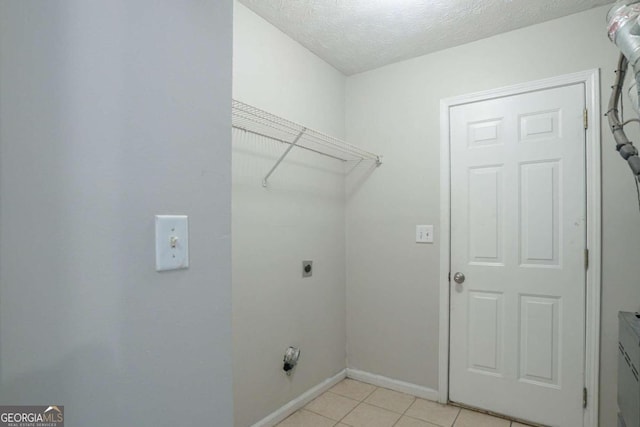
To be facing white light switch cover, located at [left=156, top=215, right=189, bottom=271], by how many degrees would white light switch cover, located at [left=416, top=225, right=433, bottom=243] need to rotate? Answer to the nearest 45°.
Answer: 0° — it already faces it

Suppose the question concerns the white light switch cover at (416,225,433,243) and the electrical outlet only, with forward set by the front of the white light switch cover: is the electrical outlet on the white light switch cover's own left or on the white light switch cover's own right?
on the white light switch cover's own right

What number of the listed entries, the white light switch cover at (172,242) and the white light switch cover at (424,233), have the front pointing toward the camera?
2

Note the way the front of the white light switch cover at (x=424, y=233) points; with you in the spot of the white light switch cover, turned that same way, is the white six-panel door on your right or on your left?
on your left

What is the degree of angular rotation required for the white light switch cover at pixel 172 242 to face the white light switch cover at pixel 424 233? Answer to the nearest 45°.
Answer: approximately 135° to its left

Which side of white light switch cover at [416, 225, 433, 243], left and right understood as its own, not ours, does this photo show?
front

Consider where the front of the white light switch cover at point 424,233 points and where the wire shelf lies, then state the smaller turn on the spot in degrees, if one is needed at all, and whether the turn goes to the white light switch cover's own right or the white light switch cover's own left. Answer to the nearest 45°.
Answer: approximately 45° to the white light switch cover's own right

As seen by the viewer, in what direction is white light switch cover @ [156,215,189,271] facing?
toward the camera

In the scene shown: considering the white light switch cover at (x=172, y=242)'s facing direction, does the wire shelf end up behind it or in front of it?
behind

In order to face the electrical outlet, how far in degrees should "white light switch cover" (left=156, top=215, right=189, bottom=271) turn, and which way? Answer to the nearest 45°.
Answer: approximately 135° to its left
